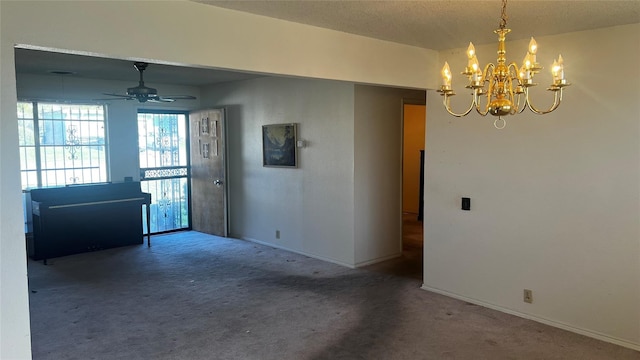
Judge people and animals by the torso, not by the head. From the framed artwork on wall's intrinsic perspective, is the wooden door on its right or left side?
on its right

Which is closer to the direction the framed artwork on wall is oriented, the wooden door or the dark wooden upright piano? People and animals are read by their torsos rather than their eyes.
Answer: the dark wooden upright piano

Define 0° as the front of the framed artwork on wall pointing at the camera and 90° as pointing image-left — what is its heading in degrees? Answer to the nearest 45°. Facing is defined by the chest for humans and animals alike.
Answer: approximately 45°

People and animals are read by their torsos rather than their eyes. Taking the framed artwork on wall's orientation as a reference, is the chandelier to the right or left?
on its left

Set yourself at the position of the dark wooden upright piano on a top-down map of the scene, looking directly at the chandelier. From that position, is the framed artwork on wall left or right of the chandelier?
left

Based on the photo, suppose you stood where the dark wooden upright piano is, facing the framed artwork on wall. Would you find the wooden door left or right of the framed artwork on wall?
left
